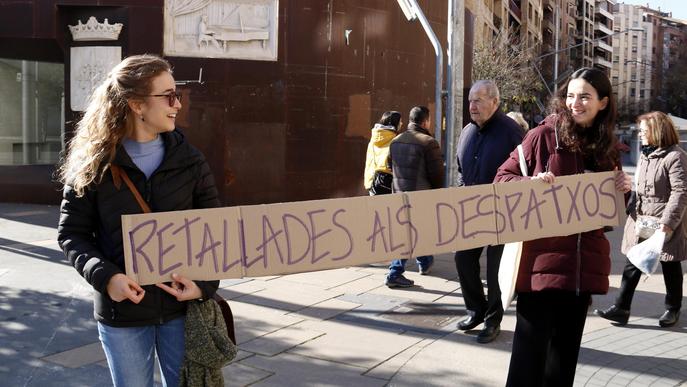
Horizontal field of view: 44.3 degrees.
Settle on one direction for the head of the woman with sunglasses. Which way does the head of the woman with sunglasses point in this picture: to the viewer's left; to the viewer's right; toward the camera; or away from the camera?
to the viewer's right

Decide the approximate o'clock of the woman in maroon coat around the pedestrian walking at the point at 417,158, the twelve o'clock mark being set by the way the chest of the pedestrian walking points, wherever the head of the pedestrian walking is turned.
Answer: The woman in maroon coat is roughly at 4 o'clock from the pedestrian walking.

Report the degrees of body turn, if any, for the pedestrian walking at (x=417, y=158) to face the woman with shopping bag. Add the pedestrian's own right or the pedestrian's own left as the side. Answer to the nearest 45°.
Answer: approximately 90° to the pedestrian's own right

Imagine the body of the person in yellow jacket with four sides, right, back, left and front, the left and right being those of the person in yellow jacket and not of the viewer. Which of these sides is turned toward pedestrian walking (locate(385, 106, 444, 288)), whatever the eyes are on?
right

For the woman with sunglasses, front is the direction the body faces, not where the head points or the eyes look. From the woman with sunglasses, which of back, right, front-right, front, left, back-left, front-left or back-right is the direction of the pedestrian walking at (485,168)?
left

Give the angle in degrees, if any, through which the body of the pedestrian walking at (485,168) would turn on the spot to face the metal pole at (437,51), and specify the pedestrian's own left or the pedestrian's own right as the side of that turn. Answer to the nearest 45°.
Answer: approximately 135° to the pedestrian's own right

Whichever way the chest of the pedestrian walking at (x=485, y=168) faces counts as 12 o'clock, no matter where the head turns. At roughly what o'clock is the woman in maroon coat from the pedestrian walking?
The woman in maroon coat is roughly at 10 o'clock from the pedestrian walking.

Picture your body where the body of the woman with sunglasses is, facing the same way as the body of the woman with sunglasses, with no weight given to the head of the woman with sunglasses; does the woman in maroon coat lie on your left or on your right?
on your left

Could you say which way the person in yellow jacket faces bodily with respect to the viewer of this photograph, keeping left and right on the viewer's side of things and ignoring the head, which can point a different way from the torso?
facing away from the viewer and to the right of the viewer

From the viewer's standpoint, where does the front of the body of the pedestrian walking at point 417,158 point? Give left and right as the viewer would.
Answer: facing away from the viewer and to the right of the viewer

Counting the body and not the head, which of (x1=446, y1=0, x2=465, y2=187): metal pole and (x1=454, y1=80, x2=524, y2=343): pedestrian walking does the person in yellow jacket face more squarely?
the metal pole
